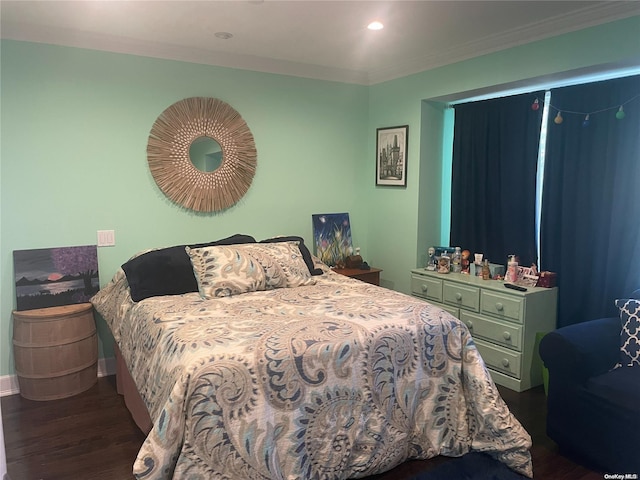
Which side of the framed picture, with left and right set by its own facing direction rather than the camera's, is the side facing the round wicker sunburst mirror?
front

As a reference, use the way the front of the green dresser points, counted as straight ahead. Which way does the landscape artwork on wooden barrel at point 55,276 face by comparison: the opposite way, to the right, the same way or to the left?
to the left

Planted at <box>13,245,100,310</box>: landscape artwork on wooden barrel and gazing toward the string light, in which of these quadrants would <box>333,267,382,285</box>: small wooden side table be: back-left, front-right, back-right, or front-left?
front-left

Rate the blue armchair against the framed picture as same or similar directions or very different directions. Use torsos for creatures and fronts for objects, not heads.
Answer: same or similar directions

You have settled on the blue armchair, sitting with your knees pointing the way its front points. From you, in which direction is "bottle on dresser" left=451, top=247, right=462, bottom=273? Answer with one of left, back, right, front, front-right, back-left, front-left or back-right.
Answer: right

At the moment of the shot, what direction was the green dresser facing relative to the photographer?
facing the viewer and to the left of the viewer

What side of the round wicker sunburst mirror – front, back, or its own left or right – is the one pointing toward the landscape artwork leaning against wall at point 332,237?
left

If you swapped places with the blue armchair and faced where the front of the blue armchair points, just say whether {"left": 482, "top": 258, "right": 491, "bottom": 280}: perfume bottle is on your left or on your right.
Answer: on your right

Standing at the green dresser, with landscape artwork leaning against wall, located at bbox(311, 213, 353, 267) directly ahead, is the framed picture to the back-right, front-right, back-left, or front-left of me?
front-right

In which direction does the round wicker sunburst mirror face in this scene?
toward the camera

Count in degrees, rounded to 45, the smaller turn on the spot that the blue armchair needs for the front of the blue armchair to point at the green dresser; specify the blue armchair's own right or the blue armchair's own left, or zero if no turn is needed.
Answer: approximately 90° to the blue armchair's own right

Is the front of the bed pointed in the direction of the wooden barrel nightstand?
no

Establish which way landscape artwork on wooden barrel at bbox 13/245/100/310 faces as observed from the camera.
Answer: facing the viewer

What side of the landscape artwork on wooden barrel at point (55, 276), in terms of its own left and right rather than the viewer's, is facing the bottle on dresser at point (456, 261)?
left

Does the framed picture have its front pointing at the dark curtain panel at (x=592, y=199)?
no

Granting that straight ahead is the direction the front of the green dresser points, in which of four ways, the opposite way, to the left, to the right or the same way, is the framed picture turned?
the same way

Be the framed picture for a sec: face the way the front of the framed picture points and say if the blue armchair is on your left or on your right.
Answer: on your left

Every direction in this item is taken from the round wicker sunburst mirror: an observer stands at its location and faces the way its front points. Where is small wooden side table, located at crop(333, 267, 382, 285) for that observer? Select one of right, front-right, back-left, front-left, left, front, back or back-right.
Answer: left

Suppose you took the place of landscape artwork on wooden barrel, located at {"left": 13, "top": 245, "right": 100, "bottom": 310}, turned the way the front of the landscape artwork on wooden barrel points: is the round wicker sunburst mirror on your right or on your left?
on your left
